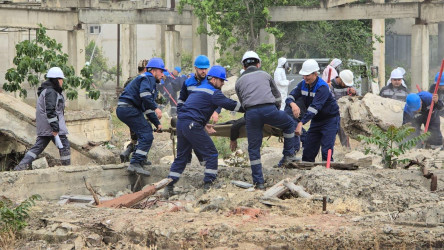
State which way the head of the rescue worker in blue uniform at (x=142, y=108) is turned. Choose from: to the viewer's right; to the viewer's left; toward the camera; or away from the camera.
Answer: to the viewer's right

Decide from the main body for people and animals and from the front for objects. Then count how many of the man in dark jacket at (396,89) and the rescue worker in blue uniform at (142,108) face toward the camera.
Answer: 1

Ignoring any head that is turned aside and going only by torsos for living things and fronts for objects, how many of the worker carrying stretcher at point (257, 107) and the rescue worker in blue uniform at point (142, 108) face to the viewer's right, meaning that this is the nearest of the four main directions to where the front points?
1

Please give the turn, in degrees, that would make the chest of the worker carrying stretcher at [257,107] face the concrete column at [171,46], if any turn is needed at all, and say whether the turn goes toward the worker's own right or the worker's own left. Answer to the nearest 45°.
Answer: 0° — they already face it

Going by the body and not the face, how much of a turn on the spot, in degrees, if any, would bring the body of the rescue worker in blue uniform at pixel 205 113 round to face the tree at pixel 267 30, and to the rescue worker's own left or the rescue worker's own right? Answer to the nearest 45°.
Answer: approximately 45° to the rescue worker's own left

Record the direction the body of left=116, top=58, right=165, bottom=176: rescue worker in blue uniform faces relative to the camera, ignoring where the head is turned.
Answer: to the viewer's right

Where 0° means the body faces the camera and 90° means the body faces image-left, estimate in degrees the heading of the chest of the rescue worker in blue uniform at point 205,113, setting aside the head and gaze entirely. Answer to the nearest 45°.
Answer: approximately 225°

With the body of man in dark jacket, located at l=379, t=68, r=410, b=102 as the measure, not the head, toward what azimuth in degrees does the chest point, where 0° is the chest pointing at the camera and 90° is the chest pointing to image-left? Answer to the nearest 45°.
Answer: approximately 0°

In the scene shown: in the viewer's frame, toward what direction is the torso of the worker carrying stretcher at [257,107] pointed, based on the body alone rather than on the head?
away from the camera

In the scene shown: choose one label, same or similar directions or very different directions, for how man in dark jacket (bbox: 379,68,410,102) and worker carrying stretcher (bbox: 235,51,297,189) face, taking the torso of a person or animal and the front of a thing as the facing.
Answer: very different directions

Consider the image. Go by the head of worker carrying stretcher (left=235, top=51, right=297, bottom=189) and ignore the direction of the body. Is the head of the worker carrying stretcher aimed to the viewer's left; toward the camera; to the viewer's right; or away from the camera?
away from the camera

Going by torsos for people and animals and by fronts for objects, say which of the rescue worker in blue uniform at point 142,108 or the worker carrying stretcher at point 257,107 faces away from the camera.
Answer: the worker carrying stretcher

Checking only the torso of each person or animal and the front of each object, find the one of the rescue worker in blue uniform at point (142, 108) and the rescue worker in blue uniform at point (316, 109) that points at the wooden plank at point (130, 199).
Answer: the rescue worker in blue uniform at point (316, 109)

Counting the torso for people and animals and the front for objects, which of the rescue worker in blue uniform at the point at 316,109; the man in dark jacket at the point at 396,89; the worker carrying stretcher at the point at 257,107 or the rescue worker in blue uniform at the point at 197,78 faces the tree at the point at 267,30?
the worker carrying stretcher
